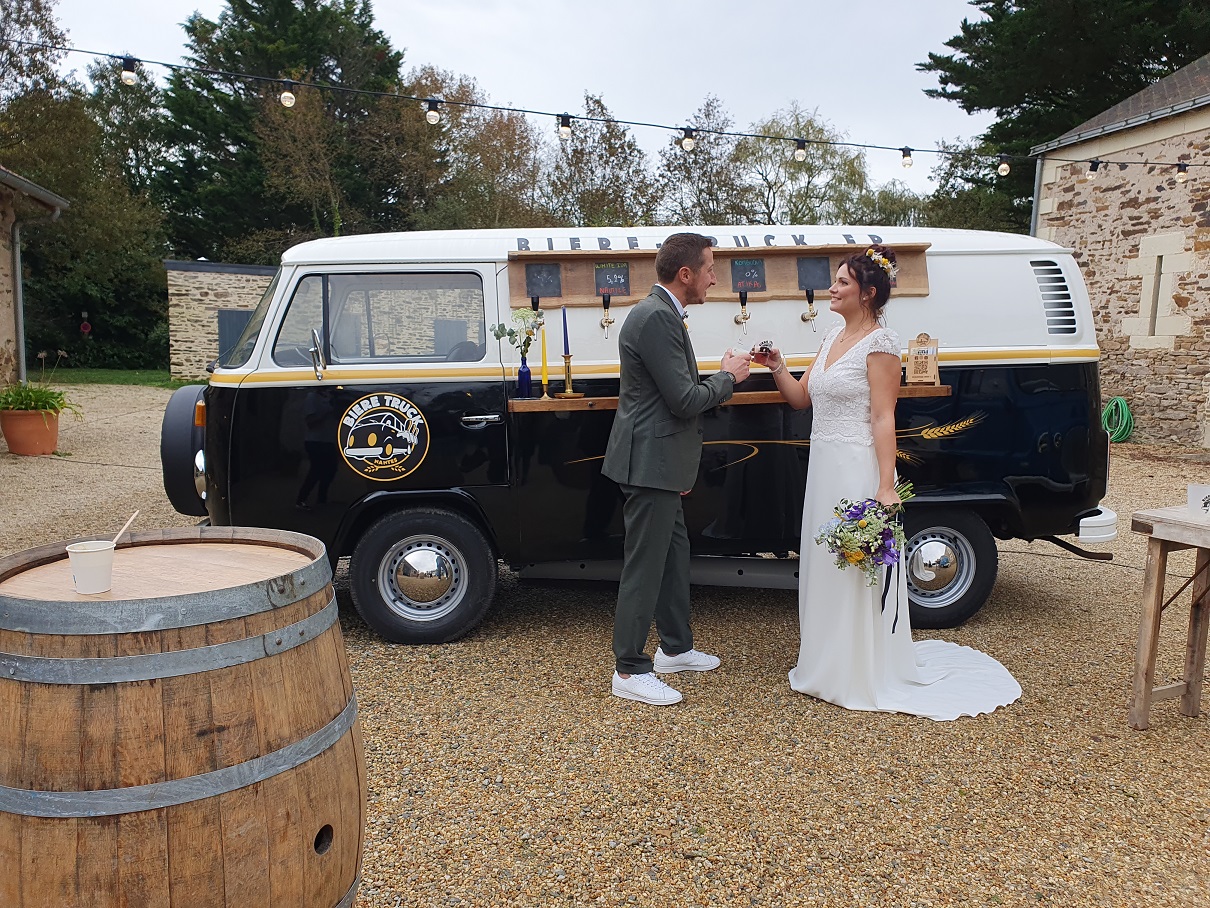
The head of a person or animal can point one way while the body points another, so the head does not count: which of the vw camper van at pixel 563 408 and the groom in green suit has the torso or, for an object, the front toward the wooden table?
the groom in green suit

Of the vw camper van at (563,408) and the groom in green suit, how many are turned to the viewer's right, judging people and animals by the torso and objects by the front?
1

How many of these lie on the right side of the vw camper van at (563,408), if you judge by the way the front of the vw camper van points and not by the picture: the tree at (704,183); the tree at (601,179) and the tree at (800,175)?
3

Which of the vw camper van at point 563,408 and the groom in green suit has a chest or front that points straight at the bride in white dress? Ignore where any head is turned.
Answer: the groom in green suit

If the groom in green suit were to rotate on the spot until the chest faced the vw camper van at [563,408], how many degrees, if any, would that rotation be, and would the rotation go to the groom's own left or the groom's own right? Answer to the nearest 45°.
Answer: approximately 135° to the groom's own left

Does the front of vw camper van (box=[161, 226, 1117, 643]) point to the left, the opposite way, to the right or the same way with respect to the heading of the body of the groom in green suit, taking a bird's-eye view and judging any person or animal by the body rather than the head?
the opposite way

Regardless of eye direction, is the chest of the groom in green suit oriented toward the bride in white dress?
yes

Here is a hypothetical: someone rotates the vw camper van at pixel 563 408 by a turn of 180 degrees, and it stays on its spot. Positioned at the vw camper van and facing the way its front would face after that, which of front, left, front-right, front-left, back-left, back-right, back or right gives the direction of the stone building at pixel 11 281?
back-left

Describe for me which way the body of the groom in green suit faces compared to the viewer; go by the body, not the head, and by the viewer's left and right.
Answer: facing to the right of the viewer

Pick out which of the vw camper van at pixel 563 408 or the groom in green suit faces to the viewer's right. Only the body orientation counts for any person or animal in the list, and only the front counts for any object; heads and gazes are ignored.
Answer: the groom in green suit

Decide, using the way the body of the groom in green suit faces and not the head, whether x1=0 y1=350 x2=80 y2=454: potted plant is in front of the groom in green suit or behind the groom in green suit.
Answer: behind

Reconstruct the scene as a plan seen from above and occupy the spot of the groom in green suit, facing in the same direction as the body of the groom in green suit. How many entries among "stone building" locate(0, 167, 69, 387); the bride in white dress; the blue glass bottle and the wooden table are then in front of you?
2

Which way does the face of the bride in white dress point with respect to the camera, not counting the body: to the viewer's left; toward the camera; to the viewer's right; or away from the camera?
to the viewer's left

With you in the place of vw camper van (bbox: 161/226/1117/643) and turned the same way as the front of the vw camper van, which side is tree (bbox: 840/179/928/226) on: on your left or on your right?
on your right

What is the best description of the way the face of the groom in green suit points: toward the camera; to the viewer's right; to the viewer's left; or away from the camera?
to the viewer's right

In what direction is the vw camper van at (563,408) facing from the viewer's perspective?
to the viewer's left
